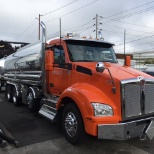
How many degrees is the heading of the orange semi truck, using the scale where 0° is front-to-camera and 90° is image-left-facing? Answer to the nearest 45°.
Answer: approximately 315°

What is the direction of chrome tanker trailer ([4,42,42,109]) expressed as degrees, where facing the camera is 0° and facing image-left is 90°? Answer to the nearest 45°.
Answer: approximately 315°
